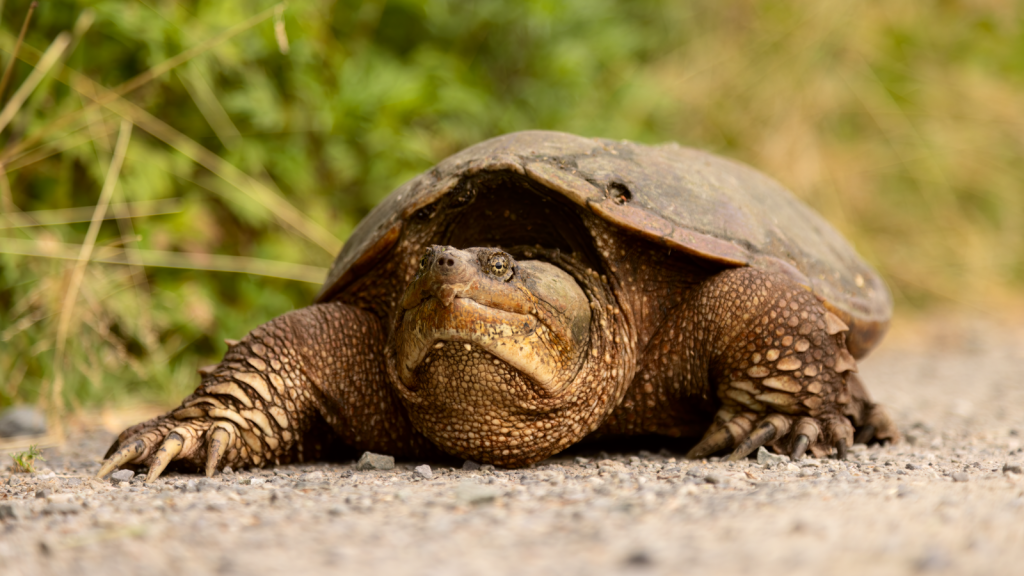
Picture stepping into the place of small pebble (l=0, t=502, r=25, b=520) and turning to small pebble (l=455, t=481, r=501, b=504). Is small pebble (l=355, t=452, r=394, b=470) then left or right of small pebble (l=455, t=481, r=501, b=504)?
left

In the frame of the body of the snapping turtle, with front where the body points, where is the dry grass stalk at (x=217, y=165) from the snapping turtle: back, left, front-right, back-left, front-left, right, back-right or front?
right

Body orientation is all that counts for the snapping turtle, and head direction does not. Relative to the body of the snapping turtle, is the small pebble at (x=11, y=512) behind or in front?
in front

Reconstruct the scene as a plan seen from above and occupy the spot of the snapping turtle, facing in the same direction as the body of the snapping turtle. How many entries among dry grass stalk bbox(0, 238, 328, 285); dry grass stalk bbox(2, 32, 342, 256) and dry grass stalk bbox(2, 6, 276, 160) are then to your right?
3

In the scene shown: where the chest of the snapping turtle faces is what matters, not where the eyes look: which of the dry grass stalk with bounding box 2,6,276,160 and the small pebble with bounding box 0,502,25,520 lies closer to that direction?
the small pebble

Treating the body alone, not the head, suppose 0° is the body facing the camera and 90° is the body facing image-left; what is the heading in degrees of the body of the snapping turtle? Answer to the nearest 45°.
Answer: approximately 45°

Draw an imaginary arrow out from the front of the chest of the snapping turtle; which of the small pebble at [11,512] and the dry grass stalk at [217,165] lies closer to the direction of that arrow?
the small pebble

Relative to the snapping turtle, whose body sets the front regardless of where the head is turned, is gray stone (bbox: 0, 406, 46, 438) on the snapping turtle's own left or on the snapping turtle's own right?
on the snapping turtle's own right

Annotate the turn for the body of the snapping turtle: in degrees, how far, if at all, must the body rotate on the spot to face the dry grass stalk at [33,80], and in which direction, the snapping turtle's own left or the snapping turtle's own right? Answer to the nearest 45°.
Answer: approximately 90° to the snapping turtle's own right

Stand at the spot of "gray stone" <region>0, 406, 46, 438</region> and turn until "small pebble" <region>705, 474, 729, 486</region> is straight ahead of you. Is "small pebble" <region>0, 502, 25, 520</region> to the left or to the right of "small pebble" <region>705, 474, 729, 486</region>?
right
